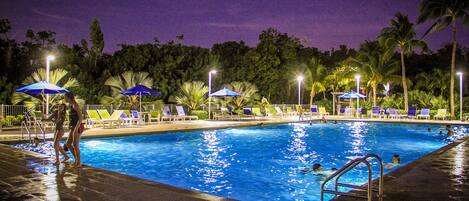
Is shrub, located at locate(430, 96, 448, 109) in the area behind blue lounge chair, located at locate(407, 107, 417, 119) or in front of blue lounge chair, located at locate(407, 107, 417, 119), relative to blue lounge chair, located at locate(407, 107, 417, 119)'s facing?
behind

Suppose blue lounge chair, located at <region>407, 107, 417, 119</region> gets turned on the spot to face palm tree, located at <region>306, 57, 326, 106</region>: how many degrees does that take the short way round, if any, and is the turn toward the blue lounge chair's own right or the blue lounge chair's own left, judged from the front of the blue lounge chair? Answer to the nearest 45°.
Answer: approximately 135° to the blue lounge chair's own right

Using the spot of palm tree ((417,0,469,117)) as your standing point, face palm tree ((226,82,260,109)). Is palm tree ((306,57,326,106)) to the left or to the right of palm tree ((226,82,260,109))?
right

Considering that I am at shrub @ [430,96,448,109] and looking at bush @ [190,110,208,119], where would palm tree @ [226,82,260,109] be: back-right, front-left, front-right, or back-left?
front-right

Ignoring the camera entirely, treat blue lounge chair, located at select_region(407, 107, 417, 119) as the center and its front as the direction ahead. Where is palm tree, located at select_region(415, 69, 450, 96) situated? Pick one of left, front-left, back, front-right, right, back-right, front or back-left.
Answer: back

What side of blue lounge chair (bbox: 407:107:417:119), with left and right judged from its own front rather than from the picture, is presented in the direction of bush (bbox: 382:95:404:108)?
back

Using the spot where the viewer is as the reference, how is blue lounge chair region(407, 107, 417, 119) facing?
facing the viewer

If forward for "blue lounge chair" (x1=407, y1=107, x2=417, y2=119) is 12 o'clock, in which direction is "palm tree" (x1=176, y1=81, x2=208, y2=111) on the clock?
The palm tree is roughly at 2 o'clock from the blue lounge chair.

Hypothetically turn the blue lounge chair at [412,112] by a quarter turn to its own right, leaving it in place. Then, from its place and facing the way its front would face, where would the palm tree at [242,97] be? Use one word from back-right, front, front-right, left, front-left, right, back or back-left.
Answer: front

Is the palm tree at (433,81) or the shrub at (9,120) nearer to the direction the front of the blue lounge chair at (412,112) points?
the shrub

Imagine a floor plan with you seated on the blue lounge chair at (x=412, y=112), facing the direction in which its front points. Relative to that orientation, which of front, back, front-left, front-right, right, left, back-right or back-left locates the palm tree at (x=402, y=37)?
back

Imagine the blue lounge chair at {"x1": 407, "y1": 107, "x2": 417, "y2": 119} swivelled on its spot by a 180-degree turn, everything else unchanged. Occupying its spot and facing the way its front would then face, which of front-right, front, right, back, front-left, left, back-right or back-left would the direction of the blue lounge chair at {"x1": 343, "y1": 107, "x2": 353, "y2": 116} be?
front-left

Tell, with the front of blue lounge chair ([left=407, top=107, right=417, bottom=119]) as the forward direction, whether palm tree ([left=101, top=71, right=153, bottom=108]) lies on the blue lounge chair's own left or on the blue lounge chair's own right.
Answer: on the blue lounge chair's own right

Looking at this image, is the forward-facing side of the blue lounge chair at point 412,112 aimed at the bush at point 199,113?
no

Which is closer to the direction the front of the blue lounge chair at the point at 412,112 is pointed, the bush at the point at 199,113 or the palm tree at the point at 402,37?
the bush

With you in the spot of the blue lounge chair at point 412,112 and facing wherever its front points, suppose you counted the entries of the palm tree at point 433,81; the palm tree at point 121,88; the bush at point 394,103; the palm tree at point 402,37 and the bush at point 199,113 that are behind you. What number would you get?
3
